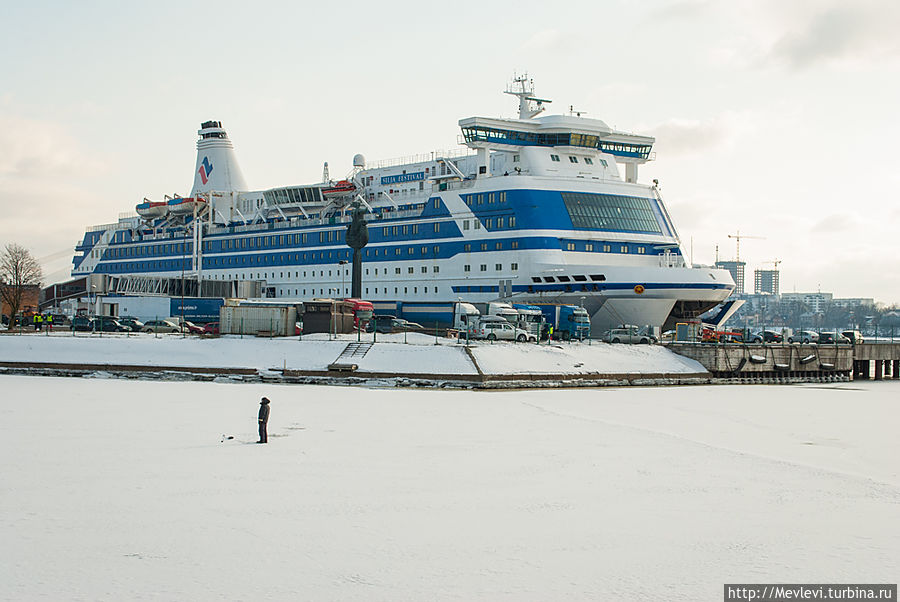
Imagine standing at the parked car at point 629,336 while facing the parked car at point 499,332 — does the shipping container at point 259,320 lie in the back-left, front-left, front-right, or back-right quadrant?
front-right

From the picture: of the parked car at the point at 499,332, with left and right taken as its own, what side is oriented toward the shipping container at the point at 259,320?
back

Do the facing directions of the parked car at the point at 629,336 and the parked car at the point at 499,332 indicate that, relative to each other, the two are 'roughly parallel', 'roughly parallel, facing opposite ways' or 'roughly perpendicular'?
roughly parallel

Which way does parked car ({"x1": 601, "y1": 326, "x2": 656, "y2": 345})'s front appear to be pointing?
to the viewer's right

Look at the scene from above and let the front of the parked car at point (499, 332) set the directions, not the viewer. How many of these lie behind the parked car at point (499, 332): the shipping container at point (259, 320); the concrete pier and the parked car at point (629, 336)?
1

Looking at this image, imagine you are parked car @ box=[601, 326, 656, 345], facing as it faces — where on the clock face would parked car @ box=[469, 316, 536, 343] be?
parked car @ box=[469, 316, 536, 343] is roughly at 5 o'clock from parked car @ box=[601, 326, 656, 345].

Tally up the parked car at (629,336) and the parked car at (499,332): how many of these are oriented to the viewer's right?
2

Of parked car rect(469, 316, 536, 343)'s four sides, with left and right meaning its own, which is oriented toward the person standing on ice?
right

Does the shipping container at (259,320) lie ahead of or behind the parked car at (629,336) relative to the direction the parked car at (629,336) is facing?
behind

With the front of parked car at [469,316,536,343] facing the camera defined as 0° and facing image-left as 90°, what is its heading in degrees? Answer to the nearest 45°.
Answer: approximately 270°

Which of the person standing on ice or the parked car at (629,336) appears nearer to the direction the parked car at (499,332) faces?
the parked car
